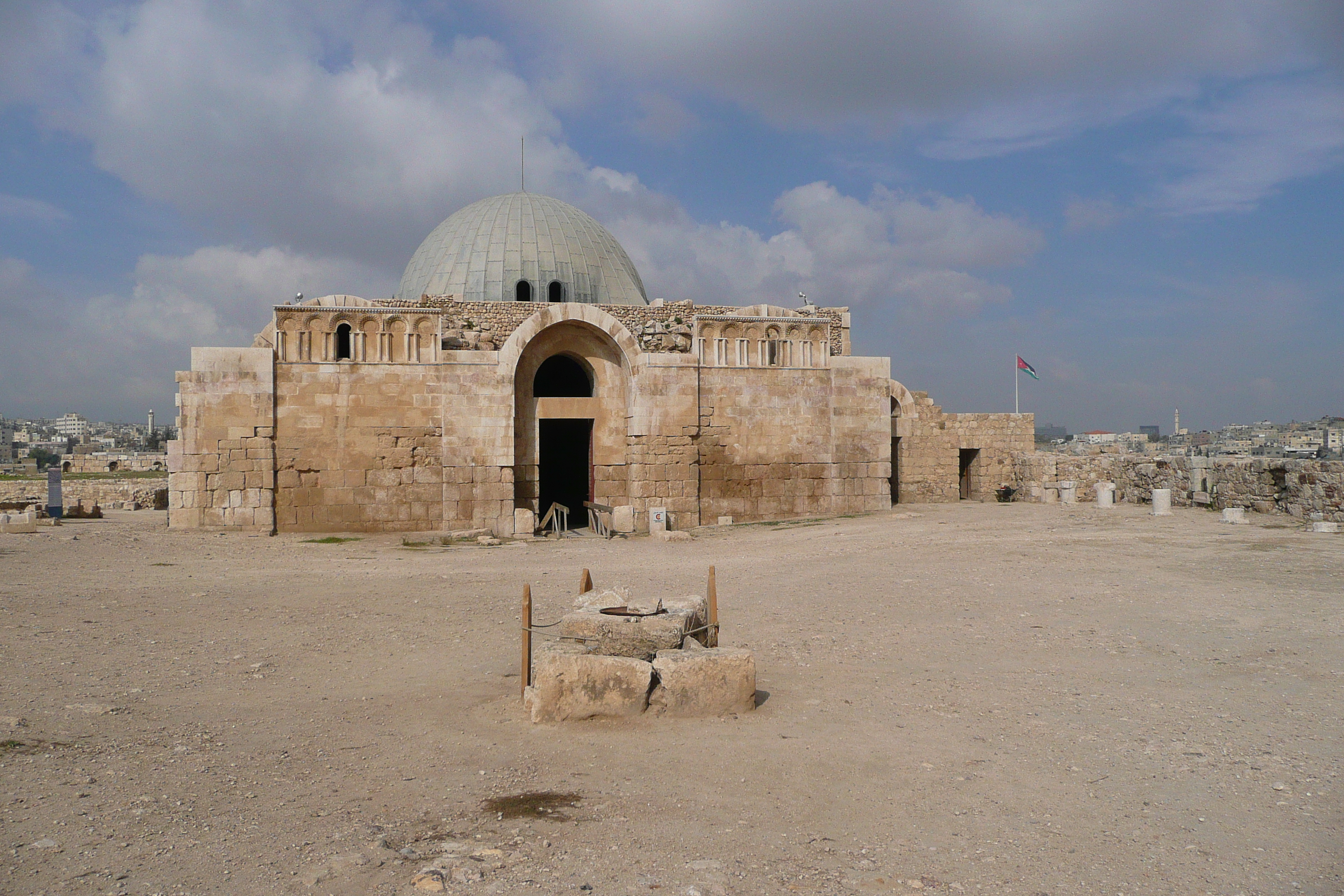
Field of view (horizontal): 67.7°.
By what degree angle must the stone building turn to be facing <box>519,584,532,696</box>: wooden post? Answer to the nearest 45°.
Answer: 0° — it already faces it

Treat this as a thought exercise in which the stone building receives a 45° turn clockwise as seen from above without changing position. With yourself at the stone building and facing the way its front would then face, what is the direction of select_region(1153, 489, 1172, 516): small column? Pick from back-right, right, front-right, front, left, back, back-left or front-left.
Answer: back-left

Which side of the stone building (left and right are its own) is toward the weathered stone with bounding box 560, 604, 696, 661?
front

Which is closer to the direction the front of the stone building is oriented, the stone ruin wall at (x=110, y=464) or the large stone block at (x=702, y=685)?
the large stone block

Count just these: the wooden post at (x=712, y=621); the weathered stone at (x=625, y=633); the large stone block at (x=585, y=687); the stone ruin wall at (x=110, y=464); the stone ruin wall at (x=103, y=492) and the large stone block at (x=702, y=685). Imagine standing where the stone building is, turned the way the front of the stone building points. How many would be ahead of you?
4

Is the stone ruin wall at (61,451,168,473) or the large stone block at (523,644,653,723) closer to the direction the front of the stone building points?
the large stone block

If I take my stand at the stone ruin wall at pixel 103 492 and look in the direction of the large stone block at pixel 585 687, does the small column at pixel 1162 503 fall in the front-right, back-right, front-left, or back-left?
front-left

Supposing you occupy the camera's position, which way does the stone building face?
facing the viewer

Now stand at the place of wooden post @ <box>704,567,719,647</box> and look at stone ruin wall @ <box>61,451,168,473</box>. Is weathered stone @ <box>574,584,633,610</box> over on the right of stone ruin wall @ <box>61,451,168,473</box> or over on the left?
left

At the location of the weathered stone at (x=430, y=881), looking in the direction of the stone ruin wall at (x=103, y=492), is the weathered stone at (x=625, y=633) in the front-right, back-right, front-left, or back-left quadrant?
front-right

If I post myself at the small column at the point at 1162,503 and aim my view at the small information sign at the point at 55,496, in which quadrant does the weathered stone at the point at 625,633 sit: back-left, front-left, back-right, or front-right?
front-left

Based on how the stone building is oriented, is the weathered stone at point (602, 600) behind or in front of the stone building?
in front

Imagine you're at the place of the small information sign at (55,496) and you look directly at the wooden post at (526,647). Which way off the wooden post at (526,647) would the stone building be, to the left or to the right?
left

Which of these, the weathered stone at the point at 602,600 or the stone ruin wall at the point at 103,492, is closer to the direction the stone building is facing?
the weathered stone

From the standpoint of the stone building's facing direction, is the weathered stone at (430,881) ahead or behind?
ahead

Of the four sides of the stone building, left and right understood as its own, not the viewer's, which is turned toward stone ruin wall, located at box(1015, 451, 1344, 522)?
left

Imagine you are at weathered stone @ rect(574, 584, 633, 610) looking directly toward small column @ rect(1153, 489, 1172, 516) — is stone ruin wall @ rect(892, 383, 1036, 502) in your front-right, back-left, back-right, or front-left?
front-left

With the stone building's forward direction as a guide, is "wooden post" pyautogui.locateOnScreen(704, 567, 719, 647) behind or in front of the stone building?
in front

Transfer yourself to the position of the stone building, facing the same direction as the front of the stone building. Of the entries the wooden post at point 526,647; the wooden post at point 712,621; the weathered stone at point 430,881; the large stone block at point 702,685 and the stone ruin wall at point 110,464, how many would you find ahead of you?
4
